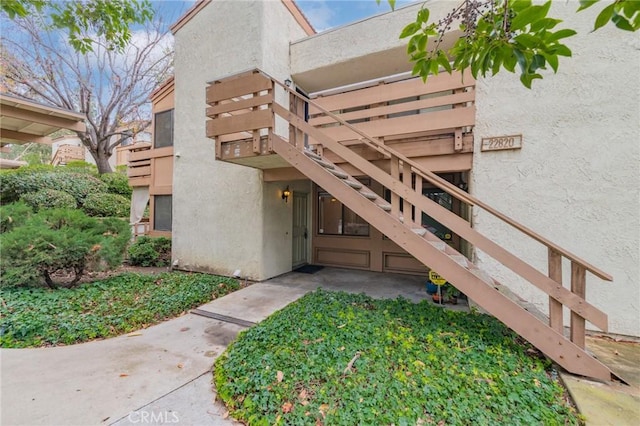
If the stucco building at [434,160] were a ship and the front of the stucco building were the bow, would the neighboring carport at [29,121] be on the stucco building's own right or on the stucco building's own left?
on the stucco building's own right

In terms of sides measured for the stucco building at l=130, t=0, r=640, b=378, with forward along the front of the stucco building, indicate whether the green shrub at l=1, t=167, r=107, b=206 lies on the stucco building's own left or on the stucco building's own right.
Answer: on the stucco building's own right

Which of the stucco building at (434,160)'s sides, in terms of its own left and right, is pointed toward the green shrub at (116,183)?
right

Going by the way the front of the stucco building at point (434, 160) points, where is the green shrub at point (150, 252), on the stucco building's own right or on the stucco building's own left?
on the stucco building's own right

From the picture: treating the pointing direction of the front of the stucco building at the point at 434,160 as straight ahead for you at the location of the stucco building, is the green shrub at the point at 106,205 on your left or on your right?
on your right

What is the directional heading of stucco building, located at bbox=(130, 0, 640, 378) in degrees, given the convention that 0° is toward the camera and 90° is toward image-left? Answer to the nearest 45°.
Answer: approximately 0°

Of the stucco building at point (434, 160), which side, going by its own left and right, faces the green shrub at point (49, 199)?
right
